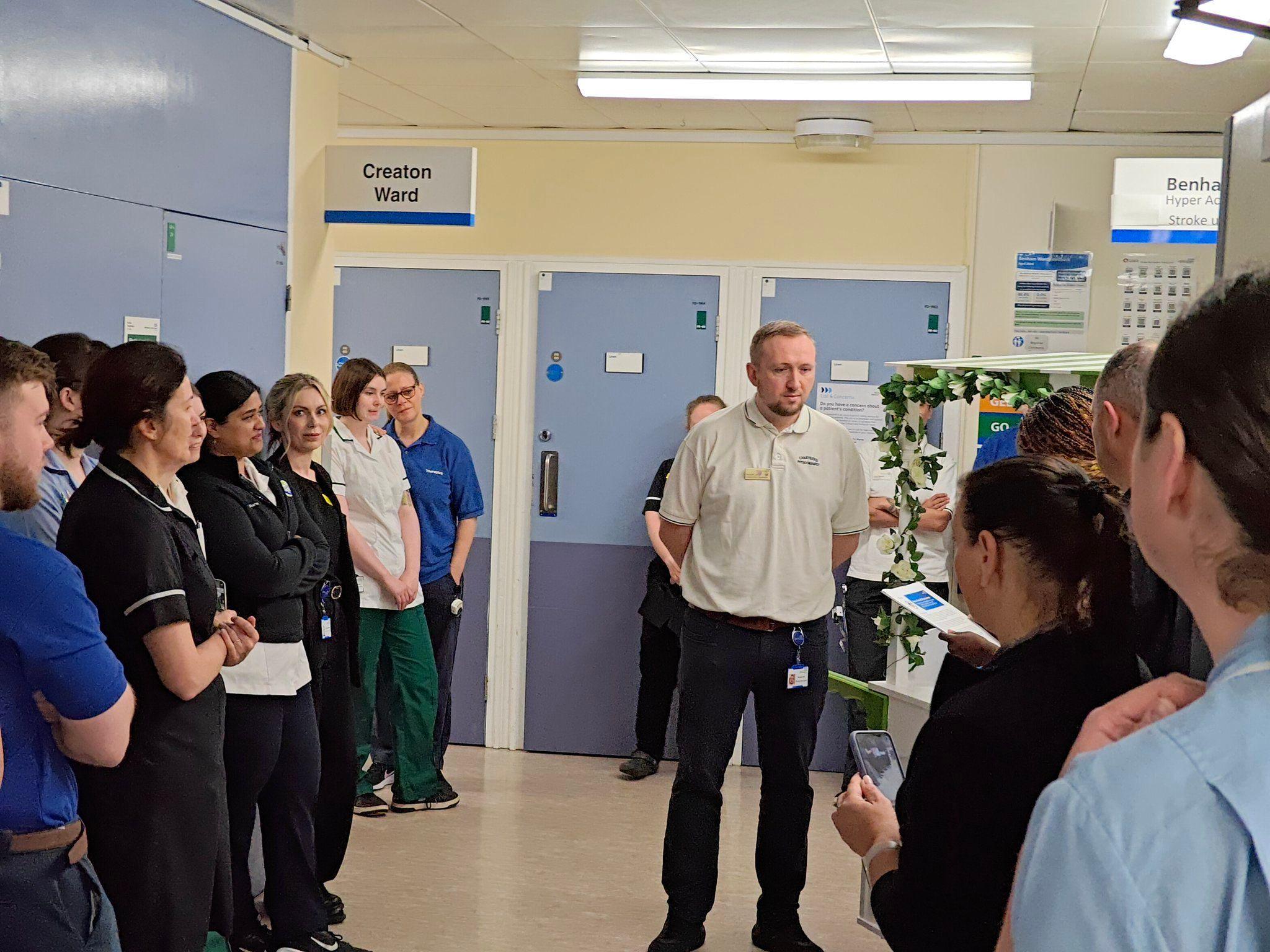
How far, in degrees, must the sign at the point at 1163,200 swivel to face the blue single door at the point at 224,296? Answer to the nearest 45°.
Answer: approximately 45° to its right

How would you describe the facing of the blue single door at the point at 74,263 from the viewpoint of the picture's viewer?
facing the viewer and to the right of the viewer

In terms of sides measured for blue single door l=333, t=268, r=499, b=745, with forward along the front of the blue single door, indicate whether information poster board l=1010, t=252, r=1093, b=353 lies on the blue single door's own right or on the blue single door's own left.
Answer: on the blue single door's own left

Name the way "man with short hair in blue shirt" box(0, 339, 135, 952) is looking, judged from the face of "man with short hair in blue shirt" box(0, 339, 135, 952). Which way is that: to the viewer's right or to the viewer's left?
to the viewer's right

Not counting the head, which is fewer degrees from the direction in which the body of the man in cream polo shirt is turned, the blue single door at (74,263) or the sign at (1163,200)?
the blue single door

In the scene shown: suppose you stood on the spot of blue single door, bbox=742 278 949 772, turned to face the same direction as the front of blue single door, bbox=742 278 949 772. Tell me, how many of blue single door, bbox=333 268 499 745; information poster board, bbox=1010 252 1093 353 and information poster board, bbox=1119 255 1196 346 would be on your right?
1

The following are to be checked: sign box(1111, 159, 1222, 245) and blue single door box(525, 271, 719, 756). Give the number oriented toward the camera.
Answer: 2

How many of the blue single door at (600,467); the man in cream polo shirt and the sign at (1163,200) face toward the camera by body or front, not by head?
3

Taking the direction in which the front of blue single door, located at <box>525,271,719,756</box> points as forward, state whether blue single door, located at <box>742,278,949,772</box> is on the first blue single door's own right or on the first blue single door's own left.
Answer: on the first blue single door's own left

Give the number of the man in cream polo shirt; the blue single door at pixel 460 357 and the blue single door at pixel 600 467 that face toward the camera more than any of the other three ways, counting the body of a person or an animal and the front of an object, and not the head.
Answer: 3

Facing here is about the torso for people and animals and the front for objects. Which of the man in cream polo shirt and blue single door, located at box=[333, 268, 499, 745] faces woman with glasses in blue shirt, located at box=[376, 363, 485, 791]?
the blue single door

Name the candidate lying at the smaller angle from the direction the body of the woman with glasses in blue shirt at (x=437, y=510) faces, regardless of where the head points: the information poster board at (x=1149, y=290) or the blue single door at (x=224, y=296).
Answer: the blue single door

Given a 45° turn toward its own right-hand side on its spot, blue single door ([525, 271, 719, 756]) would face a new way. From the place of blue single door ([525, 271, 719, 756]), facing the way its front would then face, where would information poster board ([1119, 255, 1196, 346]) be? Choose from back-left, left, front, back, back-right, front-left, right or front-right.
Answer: back-left
